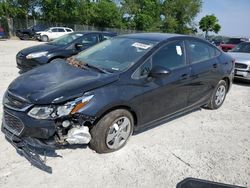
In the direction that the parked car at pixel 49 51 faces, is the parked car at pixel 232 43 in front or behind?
behind

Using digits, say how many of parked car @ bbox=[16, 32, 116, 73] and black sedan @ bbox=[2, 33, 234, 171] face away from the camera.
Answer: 0

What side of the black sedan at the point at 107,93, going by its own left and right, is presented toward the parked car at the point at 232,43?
back

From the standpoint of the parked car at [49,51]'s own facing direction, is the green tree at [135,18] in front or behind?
behind

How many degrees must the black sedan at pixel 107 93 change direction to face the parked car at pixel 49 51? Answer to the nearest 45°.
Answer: approximately 90° to its right
